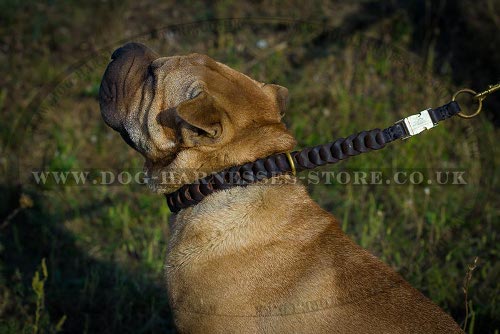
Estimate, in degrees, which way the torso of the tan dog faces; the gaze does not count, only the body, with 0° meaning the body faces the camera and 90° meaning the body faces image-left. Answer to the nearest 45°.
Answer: approximately 90°
